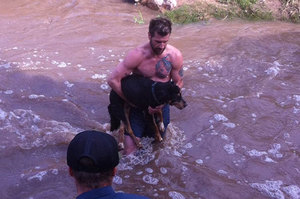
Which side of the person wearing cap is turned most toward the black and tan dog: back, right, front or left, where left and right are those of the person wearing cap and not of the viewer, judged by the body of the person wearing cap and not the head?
front

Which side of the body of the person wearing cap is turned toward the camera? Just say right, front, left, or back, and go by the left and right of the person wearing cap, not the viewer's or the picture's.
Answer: back

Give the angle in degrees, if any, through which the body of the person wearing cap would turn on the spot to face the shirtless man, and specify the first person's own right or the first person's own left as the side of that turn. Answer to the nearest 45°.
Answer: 0° — they already face them

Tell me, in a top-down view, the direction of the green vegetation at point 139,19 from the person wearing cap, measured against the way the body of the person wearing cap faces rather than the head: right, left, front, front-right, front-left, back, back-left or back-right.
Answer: front

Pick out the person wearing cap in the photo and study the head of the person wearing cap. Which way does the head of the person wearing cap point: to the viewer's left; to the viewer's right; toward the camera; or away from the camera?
away from the camera
